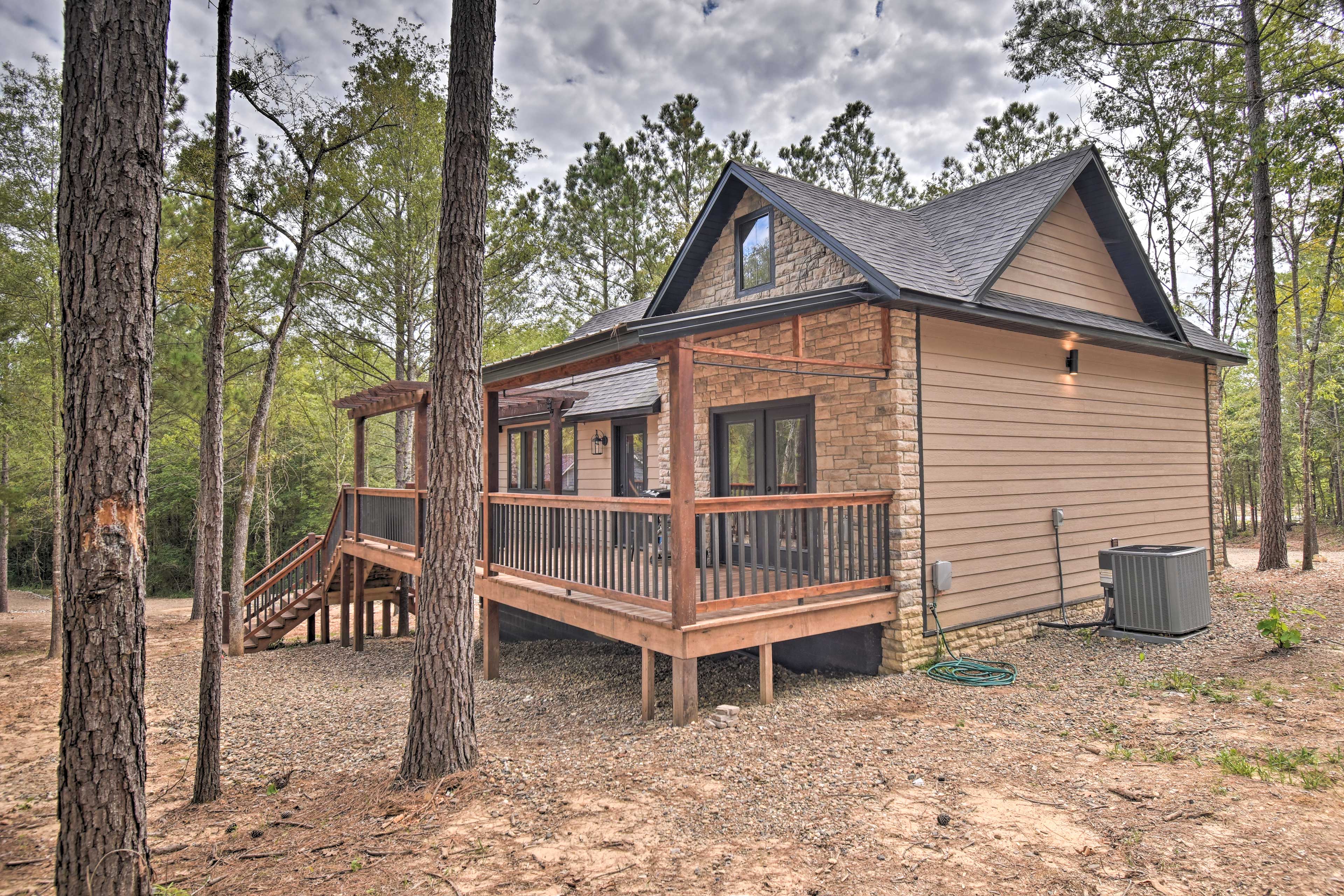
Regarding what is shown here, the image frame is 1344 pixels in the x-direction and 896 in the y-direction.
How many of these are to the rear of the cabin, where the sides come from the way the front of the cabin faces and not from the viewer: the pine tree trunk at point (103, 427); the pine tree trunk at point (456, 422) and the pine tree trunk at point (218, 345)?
0

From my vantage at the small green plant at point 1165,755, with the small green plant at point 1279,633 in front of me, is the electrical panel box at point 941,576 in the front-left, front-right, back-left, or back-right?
front-left

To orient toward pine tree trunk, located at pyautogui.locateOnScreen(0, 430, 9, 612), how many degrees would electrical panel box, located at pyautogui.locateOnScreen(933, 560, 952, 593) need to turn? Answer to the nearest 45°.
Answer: approximately 135° to its right

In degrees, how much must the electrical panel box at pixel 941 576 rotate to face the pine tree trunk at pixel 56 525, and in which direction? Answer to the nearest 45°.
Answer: approximately 135° to its right

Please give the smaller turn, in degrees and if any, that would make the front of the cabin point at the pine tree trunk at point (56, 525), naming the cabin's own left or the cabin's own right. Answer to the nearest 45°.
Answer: approximately 45° to the cabin's own right

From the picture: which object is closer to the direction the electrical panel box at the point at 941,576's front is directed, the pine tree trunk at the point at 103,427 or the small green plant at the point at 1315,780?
the small green plant

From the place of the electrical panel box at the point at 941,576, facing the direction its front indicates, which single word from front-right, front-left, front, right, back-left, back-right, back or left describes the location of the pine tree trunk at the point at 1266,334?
left

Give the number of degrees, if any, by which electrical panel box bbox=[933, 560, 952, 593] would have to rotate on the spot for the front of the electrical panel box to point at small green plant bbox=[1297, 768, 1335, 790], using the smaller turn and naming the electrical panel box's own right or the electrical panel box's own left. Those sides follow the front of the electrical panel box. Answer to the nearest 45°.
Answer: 0° — it already faces it

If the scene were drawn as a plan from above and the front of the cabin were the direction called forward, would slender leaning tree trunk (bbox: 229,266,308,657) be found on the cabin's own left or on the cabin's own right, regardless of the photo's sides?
on the cabin's own right

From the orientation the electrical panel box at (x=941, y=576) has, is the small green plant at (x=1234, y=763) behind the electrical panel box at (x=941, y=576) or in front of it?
in front

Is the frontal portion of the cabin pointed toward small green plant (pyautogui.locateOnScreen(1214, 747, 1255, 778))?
no

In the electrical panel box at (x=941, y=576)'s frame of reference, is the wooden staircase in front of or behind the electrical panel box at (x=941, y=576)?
behind

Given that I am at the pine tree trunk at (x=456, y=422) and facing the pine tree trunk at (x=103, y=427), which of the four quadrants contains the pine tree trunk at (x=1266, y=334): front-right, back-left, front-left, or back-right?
back-left

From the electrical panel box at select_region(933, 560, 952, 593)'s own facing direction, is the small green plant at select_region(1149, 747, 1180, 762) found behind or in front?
in front

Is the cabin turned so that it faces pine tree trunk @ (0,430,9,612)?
no

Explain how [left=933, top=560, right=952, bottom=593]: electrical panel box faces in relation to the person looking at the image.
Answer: facing the viewer and to the right of the viewer

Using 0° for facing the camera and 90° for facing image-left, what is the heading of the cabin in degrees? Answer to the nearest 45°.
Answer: approximately 45°

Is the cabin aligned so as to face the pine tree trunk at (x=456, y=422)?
yes

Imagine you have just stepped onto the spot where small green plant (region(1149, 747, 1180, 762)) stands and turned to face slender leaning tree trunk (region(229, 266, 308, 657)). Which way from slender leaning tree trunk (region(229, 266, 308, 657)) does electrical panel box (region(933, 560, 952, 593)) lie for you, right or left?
right

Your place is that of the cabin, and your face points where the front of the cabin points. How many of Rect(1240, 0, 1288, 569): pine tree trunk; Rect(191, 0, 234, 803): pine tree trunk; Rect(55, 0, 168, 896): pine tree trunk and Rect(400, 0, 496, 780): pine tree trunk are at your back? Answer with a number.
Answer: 1
